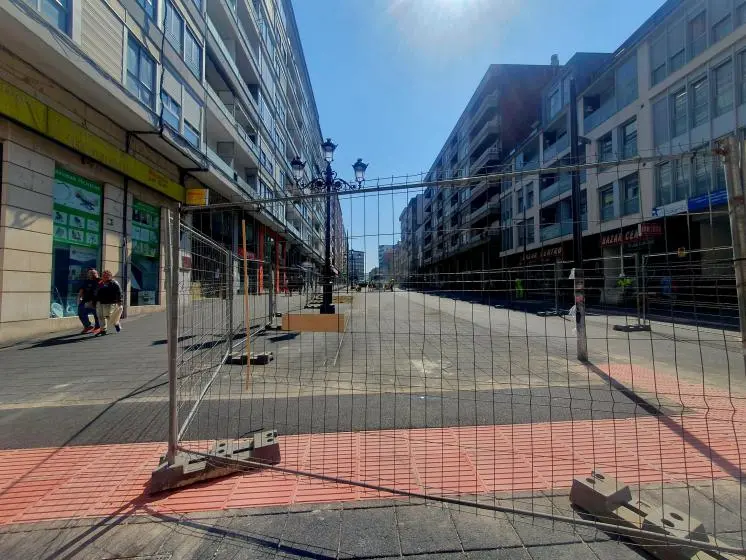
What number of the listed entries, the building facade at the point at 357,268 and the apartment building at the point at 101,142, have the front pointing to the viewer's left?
0

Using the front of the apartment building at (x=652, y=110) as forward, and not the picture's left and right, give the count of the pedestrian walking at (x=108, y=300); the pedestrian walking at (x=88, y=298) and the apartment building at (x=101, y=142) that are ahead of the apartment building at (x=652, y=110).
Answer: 3

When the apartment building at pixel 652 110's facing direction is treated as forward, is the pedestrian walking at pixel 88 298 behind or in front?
in front

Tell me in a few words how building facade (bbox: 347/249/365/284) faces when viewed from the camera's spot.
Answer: facing the viewer and to the right of the viewer

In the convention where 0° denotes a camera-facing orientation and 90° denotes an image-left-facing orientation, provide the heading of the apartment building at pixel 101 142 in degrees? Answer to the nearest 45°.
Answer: approximately 315°

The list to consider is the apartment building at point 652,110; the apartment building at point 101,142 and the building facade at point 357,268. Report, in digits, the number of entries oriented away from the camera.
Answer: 0

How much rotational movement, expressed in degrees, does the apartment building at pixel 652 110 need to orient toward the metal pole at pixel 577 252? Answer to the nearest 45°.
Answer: approximately 45° to its left

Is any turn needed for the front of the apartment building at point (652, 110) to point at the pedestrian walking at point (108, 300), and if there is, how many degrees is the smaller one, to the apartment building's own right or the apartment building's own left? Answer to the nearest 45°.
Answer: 0° — it already faces them

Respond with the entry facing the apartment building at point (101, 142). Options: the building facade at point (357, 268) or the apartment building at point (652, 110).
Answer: the apartment building at point (652, 110)

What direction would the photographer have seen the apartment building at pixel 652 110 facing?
facing the viewer and to the left of the viewer

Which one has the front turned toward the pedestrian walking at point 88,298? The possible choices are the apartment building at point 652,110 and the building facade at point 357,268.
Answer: the apartment building

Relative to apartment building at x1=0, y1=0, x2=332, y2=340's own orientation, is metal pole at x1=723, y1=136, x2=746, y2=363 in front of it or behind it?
in front

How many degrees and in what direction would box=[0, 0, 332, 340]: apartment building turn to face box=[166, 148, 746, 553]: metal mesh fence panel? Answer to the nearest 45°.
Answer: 0° — it already faces it
